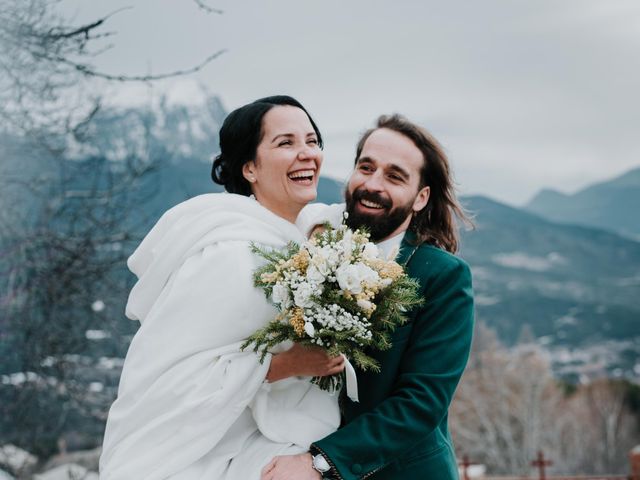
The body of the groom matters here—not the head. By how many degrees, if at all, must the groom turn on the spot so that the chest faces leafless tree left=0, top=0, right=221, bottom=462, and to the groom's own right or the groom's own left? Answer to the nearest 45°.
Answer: approximately 90° to the groom's own right

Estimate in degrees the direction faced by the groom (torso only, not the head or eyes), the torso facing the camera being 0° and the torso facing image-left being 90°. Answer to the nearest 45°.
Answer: approximately 45°

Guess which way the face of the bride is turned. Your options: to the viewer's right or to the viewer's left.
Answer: to the viewer's right

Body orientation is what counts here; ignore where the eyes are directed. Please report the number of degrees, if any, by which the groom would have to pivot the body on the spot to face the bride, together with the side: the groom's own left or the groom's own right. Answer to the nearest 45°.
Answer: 0° — they already face them
